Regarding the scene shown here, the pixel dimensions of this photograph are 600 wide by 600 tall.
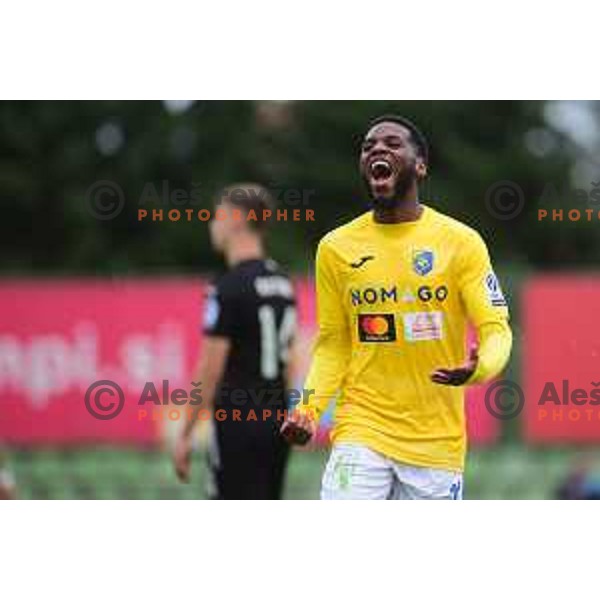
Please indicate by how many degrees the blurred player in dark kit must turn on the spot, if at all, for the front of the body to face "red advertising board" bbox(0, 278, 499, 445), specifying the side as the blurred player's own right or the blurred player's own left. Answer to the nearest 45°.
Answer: approximately 45° to the blurred player's own right

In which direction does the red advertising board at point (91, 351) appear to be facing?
toward the camera

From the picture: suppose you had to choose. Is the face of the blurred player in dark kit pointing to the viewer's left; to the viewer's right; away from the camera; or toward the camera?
to the viewer's left

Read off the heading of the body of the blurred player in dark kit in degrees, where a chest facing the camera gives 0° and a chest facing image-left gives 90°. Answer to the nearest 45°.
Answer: approximately 135°

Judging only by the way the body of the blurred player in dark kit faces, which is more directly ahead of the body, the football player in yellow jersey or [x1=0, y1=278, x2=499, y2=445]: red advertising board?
the red advertising board

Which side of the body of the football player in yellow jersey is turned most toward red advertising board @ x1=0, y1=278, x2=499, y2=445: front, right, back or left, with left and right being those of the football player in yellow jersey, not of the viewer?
back

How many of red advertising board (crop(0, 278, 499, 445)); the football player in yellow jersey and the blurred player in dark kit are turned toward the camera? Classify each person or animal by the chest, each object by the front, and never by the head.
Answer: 2

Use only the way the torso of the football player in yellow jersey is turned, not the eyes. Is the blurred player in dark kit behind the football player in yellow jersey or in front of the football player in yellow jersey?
behind

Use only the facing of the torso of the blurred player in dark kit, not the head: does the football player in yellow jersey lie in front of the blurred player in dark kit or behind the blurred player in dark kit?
behind
